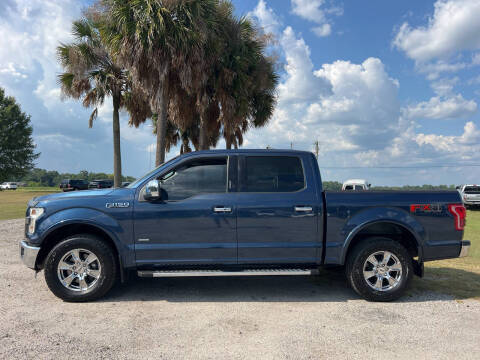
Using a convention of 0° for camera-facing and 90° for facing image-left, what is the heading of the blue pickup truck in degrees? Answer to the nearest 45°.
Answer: approximately 90°

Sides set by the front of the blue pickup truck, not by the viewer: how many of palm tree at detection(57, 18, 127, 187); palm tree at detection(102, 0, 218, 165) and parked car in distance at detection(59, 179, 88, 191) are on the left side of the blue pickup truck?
0

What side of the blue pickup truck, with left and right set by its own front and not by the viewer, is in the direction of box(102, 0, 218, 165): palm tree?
right

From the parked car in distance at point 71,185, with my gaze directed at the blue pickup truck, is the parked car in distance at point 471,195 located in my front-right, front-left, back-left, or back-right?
front-left

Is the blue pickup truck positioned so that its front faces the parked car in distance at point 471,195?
no

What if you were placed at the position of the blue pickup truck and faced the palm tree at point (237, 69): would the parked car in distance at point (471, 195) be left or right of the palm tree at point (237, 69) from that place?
right

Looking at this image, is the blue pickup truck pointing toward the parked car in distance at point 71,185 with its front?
no

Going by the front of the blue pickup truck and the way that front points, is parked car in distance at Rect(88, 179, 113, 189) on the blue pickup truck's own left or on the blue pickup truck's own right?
on the blue pickup truck's own right

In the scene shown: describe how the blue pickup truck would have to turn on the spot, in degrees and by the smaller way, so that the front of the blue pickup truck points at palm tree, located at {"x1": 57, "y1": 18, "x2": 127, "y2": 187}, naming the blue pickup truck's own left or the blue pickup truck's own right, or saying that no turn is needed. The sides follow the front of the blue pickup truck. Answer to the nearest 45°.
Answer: approximately 45° to the blue pickup truck's own right
